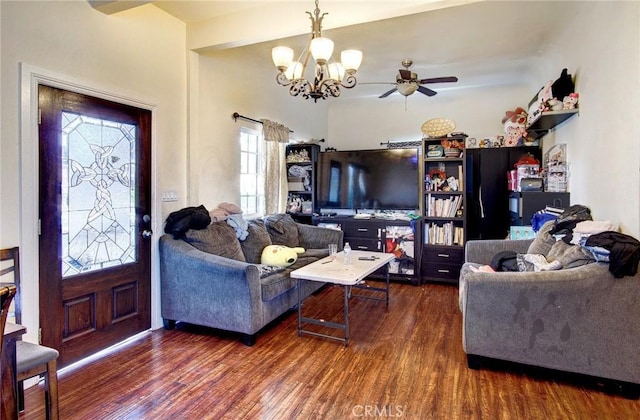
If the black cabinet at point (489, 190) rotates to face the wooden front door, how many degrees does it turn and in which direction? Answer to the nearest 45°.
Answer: approximately 45° to its right

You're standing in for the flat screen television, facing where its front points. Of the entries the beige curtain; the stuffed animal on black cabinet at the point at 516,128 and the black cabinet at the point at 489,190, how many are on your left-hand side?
2

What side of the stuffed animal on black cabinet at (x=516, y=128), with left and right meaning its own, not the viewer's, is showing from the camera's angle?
front

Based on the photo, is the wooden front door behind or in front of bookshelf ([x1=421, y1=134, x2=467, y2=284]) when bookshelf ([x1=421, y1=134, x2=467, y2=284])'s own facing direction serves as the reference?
in front

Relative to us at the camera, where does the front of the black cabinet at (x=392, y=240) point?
facing the viewer

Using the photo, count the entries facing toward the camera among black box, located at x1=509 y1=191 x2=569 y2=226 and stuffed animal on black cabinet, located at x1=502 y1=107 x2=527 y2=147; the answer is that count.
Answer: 2

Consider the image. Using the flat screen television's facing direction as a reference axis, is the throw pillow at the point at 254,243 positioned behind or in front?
in front

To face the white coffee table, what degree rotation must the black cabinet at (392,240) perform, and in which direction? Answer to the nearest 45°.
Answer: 0° — it already faces it

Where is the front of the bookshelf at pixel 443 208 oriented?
toward the camera

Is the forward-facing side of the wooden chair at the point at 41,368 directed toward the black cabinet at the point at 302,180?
no

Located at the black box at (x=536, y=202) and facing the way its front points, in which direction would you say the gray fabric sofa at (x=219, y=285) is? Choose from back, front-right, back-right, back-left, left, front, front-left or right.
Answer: front-right

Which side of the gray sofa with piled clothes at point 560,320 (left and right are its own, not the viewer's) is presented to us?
left

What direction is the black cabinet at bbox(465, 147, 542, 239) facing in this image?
toward the camera

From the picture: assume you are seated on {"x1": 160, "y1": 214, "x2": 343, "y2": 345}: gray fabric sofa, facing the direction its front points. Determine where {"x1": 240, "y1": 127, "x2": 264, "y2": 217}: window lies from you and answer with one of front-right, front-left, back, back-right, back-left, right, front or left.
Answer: back-left

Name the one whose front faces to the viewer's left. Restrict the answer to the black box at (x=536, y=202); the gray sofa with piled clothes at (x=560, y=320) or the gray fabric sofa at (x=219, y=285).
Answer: the gray sofa with piled clothes at (x=560, y=320)

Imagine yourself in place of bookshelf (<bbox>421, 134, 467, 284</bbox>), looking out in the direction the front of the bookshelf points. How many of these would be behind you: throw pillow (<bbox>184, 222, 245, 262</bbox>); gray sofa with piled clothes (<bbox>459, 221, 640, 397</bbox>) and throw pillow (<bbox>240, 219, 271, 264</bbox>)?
0

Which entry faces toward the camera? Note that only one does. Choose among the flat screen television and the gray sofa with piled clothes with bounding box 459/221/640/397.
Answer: the flat screen television

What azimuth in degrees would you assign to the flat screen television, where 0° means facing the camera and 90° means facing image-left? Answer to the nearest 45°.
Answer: approximately 0°
